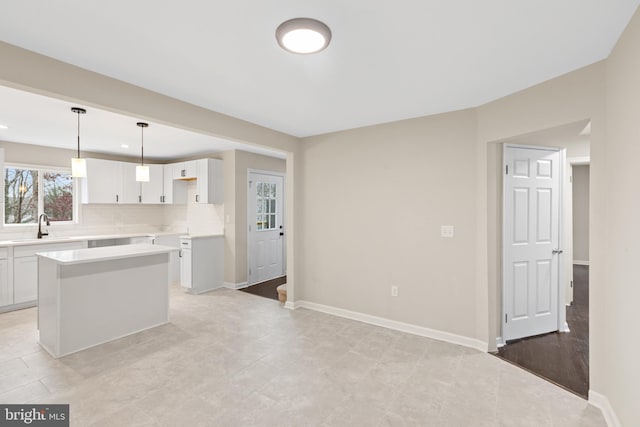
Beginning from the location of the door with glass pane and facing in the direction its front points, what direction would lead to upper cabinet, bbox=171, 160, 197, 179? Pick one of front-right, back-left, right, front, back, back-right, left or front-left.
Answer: back-right

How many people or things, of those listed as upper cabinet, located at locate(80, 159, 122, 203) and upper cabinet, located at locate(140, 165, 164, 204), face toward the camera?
2

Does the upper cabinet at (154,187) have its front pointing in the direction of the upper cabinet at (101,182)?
no

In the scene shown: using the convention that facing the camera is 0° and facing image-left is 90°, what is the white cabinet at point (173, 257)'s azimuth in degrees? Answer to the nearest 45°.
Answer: approximately 45°

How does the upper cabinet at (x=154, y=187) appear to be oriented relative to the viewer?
toward the camera

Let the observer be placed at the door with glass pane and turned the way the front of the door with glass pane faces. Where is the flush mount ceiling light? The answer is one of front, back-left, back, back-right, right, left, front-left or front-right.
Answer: front-right

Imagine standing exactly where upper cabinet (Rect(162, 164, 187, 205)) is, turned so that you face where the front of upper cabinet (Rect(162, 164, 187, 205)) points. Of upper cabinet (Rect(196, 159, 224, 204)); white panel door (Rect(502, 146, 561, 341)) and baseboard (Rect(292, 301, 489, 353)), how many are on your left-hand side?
3

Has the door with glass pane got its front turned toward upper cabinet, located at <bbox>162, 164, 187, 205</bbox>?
no

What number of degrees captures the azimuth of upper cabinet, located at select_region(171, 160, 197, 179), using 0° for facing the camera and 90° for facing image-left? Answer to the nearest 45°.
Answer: approximately 45°

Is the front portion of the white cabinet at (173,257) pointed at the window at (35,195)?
no

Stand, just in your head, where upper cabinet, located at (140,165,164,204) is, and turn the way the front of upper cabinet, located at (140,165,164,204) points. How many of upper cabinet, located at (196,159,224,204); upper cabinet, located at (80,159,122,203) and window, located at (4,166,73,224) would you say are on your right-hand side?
2

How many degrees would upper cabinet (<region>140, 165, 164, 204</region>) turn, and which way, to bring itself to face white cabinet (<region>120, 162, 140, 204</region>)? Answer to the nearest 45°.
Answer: approximately 90° to its right

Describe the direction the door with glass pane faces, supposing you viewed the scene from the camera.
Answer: facing the viewer and to the right of the viewer

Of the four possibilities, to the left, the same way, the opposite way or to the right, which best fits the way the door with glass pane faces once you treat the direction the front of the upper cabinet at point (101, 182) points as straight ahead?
the same way
